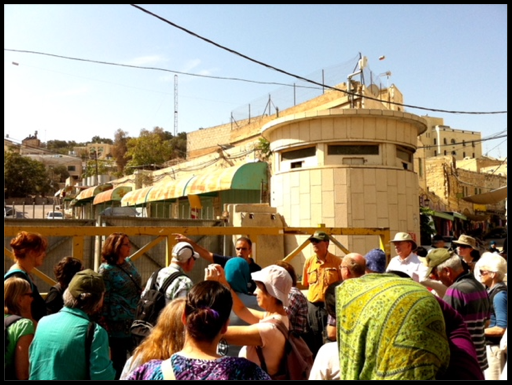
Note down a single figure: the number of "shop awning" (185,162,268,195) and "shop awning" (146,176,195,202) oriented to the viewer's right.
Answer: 0

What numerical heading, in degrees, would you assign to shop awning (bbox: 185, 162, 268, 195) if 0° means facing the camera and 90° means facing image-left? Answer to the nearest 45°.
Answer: approximately 45°

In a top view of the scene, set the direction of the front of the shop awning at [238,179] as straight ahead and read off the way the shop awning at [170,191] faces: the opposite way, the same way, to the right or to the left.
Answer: the same way

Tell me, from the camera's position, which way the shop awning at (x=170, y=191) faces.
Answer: facing the viewer and to the left of the viewer

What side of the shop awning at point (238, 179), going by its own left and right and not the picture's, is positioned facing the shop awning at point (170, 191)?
right

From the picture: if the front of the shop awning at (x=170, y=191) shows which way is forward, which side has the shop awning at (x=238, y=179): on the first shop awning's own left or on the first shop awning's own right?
on the first shop awning's own left
